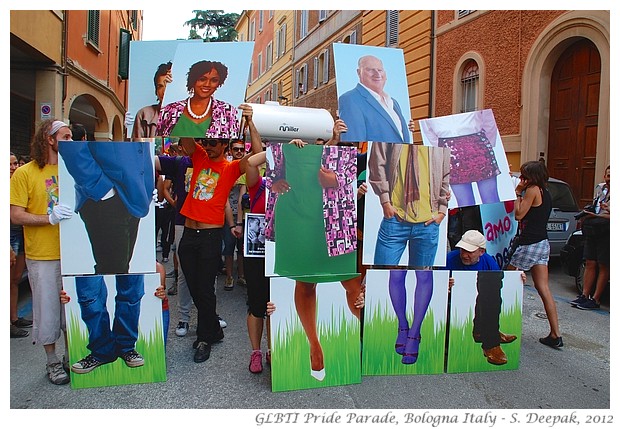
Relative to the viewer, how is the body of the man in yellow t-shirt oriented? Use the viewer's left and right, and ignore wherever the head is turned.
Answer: facing the viewer and to the right of the viewer

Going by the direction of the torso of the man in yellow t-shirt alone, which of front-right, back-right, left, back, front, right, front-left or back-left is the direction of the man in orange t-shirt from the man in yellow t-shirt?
front-left

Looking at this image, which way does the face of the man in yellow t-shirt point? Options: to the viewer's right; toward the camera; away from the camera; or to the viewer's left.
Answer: to the viewer's right

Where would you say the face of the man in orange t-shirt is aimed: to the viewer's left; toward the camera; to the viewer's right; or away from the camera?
toward the camera
